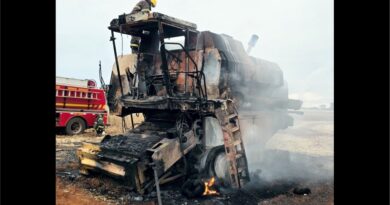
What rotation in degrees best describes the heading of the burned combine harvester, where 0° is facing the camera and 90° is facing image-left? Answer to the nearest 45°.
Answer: approximately 45°

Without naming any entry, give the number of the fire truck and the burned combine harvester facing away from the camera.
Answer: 0

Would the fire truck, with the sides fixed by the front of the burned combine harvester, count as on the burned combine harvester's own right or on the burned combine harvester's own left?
on the burned combine harvester's own right
